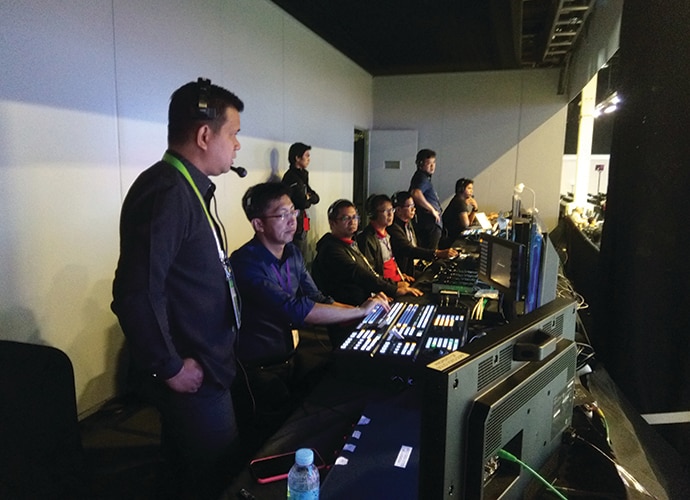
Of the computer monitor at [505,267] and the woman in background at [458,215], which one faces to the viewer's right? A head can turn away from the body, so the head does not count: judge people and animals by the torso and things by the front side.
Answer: the woman in background

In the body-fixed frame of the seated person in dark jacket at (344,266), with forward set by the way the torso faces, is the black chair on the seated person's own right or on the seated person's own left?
on the seated person's own right

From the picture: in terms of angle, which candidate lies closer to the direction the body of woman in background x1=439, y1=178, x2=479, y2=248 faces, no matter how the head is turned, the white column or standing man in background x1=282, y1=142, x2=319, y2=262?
the white column

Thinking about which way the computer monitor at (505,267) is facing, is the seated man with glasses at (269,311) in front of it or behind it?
in front

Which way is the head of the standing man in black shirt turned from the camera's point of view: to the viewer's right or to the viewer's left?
to the viewer's right

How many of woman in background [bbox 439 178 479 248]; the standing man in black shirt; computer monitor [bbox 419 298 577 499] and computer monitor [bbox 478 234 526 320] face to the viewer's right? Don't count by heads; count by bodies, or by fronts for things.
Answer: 2

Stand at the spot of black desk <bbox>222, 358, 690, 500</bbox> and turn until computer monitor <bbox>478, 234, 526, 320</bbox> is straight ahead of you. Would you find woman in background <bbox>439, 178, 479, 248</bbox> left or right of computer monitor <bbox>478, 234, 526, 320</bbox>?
left

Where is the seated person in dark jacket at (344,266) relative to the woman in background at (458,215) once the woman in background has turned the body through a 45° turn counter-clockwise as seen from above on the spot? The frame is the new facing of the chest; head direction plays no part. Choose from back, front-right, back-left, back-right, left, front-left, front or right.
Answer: back-right

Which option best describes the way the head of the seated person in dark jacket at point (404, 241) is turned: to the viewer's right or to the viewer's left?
to the viewer's right

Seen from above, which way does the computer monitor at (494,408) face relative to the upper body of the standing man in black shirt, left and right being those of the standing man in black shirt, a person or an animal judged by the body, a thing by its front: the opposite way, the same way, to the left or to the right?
to the left

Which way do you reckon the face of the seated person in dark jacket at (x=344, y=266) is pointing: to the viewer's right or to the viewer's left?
to the viewer's right

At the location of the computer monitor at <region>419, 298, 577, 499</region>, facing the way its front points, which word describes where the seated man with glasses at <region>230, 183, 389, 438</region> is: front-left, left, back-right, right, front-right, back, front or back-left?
front

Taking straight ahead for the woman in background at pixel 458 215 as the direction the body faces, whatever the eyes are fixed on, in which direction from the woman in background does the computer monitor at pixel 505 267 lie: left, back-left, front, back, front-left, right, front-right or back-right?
right

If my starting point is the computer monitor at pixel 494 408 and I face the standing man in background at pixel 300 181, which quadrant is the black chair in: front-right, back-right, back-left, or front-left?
front-left
